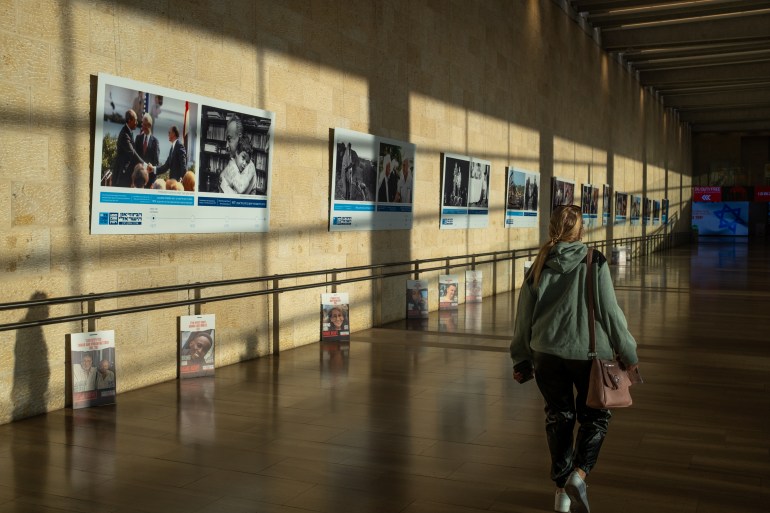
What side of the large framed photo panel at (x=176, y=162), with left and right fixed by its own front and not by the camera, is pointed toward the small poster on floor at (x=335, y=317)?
left

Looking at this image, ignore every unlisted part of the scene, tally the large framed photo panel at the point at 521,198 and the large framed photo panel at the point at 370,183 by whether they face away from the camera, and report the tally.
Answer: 0

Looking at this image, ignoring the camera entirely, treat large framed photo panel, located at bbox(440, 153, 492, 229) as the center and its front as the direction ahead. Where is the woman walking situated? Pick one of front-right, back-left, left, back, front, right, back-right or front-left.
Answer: front-right

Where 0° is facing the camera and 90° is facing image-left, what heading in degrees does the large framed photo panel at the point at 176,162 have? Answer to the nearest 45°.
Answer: approximately 315°

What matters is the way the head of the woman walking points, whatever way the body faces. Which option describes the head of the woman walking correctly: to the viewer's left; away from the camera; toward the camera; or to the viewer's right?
away from the camera

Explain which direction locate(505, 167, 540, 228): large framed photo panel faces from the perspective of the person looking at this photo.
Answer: facing the viewer and to the right of the viewer

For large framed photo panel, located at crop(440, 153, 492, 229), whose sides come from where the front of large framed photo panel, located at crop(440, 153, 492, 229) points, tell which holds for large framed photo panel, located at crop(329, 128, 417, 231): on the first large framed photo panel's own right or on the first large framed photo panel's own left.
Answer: on the first large framed photo panel's own right

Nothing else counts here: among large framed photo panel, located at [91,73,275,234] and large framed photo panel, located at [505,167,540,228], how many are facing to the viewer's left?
0

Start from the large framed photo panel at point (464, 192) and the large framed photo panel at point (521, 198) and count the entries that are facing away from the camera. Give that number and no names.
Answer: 0
